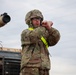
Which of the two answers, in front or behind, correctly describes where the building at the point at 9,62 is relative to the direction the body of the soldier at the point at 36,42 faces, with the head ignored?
behind

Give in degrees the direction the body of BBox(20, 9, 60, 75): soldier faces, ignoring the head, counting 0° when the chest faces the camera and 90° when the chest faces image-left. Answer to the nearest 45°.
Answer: approximately 315°
